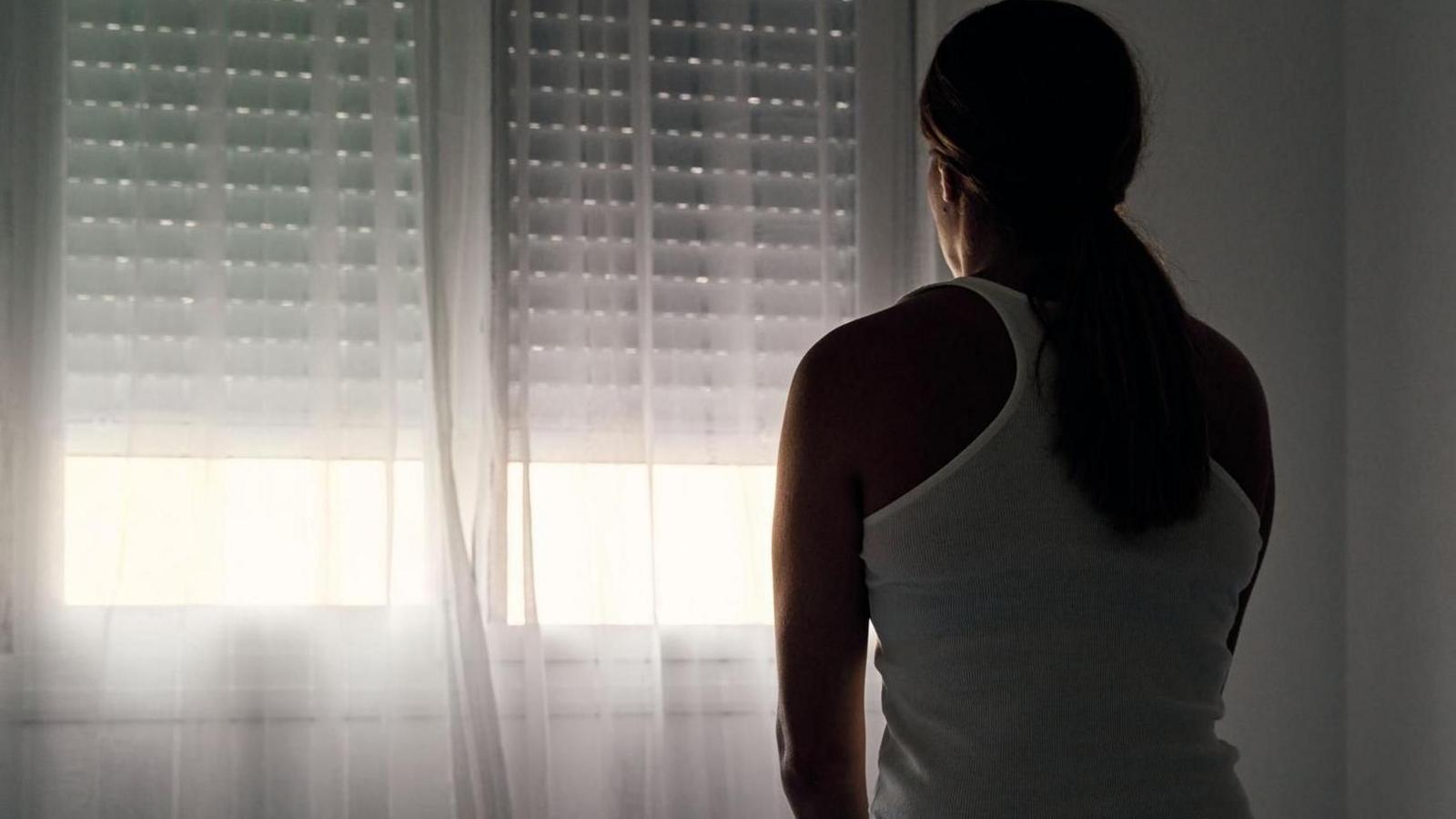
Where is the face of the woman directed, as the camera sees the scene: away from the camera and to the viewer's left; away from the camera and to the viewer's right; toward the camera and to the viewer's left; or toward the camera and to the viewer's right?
away from the camera and to the viewer's left

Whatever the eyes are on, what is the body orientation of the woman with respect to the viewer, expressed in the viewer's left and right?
facing away from the viewer and to the left of the viewer

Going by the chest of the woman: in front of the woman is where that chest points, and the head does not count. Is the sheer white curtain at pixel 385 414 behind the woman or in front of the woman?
in front

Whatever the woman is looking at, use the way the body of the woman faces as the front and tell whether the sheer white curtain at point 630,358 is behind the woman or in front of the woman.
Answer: in front

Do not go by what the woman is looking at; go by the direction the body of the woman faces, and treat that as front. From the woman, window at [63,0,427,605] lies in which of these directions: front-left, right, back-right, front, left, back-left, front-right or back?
front
